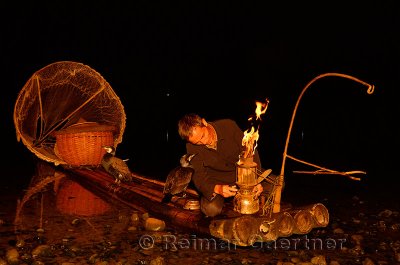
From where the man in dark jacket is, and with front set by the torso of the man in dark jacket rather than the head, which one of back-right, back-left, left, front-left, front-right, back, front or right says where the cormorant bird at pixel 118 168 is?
back-right

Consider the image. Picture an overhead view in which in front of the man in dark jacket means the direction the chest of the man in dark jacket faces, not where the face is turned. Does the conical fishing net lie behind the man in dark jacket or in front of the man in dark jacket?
behind

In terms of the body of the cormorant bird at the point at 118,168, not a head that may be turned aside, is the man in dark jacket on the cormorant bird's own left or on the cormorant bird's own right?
on the cormorant bird's own left

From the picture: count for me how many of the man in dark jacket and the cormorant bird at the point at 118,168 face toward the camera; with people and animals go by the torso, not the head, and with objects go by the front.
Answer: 1

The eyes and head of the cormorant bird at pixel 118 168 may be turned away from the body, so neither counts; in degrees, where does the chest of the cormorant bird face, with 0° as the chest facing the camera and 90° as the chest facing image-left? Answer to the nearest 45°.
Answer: approximately 90°
